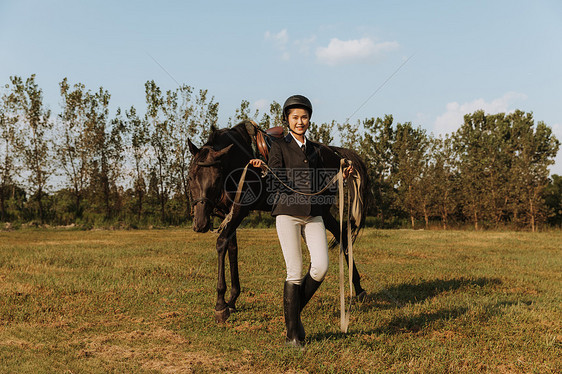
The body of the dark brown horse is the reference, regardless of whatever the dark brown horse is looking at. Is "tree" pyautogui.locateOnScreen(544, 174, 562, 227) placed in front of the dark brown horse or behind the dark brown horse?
behind

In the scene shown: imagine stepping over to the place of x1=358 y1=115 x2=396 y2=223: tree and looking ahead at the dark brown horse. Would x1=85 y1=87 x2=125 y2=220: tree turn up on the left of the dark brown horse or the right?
right

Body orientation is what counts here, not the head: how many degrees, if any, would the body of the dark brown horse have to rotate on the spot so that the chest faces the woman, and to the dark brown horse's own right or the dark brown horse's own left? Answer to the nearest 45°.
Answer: approximately 90° to the dark brown horse's own left

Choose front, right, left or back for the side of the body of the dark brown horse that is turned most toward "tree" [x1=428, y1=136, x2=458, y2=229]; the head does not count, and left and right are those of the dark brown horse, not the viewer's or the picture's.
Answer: back

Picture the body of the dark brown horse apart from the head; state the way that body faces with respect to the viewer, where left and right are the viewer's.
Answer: facing the viewer and to the left of the viewer

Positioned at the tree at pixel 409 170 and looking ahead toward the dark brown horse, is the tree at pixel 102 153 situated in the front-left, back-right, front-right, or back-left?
front-right

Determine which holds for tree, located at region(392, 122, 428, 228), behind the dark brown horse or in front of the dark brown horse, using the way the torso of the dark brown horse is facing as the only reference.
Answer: behind

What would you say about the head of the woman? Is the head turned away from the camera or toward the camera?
toward the camera

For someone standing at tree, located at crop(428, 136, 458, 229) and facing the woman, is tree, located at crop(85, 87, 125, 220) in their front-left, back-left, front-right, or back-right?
front-right
